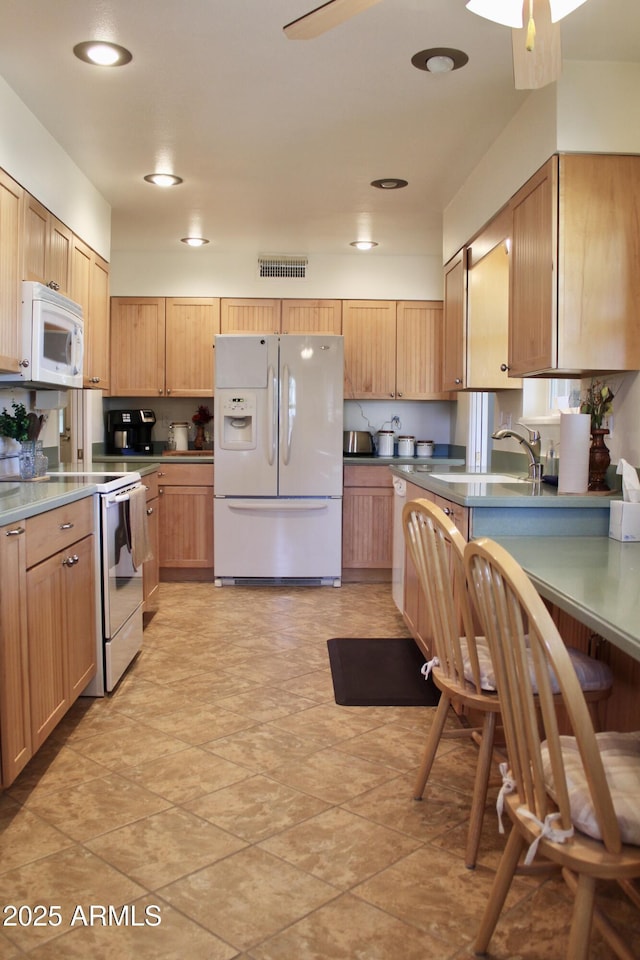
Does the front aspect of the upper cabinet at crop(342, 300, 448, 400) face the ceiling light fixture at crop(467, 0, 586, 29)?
yes

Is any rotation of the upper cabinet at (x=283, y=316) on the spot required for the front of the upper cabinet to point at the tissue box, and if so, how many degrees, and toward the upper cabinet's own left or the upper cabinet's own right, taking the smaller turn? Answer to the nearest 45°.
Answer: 0° — it already faces it

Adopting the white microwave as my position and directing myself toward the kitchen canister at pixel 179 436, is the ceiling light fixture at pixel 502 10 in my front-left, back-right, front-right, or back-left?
back-right

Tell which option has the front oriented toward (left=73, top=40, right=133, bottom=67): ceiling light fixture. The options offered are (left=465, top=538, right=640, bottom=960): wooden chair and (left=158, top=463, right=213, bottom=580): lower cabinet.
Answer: the lower cabinet

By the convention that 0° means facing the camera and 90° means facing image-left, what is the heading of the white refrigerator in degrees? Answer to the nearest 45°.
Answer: approximately 0°

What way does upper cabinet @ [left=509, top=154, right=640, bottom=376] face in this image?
to the viewer's left

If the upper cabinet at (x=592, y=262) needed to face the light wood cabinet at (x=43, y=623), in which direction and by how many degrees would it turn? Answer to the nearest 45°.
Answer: approximately 45° to its left

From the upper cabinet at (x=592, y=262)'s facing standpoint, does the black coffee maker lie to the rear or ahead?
ahead

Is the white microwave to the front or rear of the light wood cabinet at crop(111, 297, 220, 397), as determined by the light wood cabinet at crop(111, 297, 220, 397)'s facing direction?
to the front

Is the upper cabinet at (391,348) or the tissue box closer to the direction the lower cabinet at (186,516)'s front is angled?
the tissue box

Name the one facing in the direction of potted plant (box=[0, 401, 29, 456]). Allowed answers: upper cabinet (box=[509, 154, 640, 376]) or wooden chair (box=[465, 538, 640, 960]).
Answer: the upper cabinet
